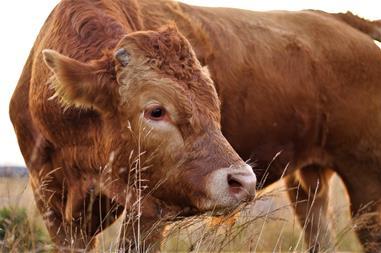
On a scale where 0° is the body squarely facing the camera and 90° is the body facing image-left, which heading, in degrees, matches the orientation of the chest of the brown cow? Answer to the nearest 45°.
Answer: approximately 45°
